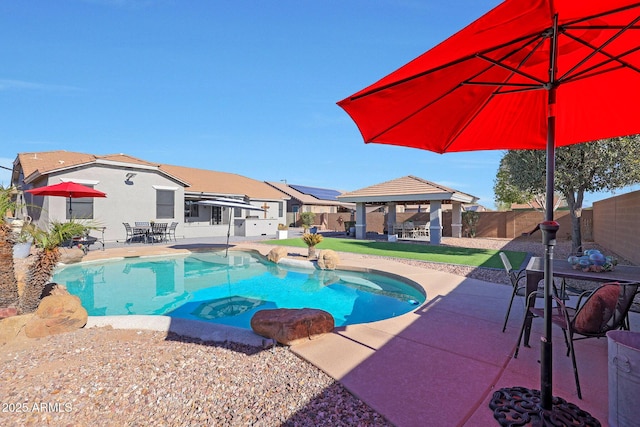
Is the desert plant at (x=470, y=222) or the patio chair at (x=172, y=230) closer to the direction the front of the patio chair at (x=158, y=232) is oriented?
the patio chair
